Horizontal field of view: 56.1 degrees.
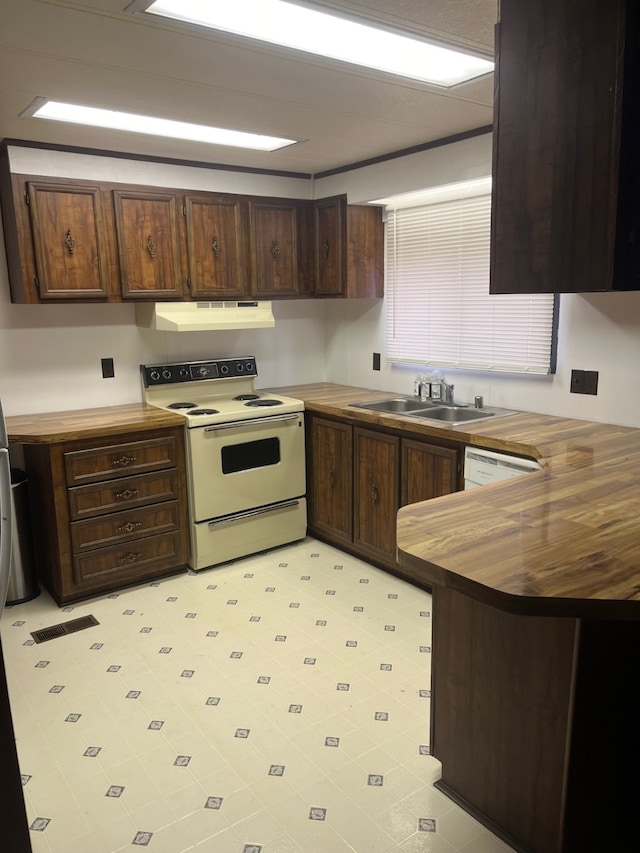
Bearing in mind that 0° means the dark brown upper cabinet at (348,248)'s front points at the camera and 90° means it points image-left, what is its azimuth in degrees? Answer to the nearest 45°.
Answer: approximately 45°

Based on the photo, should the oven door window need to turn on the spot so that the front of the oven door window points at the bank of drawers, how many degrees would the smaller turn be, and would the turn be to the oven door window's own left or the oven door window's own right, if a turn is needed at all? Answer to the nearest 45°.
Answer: approximately 90° to the oven door window's own right

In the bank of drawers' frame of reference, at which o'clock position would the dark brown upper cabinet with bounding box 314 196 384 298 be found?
The dark brown upper cabinet is roughly at 10 o'clock from the bank of drawers.

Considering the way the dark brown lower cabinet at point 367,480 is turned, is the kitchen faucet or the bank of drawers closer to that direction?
the bank of drawers
